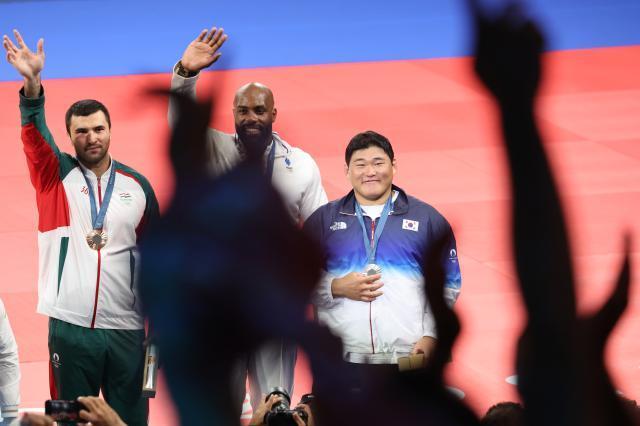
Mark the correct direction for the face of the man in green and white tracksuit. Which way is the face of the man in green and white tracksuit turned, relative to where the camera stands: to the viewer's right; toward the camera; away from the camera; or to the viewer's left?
toward the camera

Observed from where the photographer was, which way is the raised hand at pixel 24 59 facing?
facing the viewer
